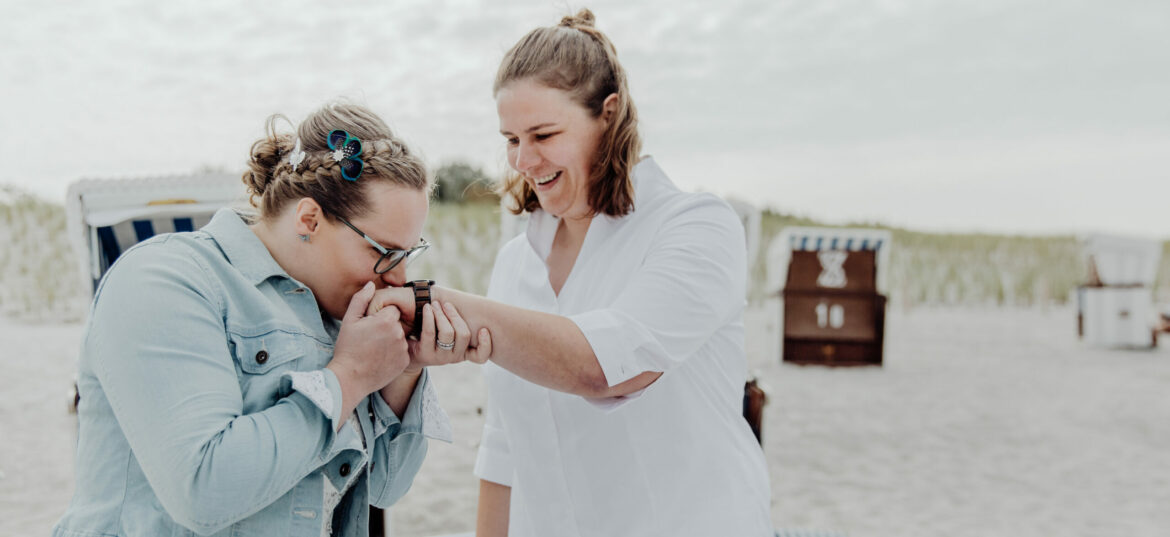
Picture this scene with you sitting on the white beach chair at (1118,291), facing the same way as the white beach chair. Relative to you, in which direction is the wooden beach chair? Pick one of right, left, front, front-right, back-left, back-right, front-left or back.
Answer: back-left

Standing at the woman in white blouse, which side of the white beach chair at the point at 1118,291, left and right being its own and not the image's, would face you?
back

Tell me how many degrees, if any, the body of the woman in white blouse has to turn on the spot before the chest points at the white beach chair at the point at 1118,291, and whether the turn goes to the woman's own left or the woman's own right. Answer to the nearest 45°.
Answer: approximately 180°

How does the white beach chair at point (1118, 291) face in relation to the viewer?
away from the camera

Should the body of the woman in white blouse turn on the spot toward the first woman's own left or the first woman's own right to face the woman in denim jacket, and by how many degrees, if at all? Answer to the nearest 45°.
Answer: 0° — they already face them

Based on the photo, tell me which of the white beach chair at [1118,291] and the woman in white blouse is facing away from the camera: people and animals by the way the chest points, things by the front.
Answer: the white beach chair

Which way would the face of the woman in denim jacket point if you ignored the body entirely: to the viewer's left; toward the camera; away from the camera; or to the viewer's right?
to the viewer's right
